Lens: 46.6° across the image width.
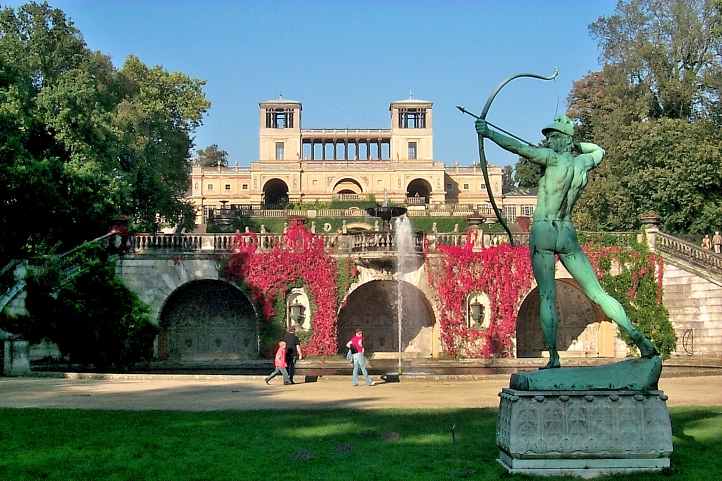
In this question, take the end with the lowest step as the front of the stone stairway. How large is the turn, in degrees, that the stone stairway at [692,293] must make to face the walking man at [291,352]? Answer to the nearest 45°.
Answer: approximately 135° to its right

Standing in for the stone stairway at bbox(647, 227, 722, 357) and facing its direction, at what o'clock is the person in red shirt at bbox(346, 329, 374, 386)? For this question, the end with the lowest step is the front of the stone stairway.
The person in red shirt is roughly at 4 o'clock from the stone stairway.

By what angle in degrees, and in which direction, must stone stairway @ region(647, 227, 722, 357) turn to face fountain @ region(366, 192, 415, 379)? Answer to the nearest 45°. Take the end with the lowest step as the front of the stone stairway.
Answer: approximately 180°

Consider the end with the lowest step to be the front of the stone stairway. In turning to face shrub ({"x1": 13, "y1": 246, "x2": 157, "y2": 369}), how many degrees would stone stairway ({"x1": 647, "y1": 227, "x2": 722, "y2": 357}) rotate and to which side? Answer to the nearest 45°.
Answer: approximately 135° to its right

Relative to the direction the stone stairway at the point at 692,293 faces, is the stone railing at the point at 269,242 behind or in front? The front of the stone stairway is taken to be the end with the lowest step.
behind

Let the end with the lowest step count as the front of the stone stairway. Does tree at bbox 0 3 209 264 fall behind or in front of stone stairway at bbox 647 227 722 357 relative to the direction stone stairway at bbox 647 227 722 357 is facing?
behind

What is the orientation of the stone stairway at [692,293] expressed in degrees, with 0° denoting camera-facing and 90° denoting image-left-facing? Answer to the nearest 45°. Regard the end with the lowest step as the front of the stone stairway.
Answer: approximately 270°
